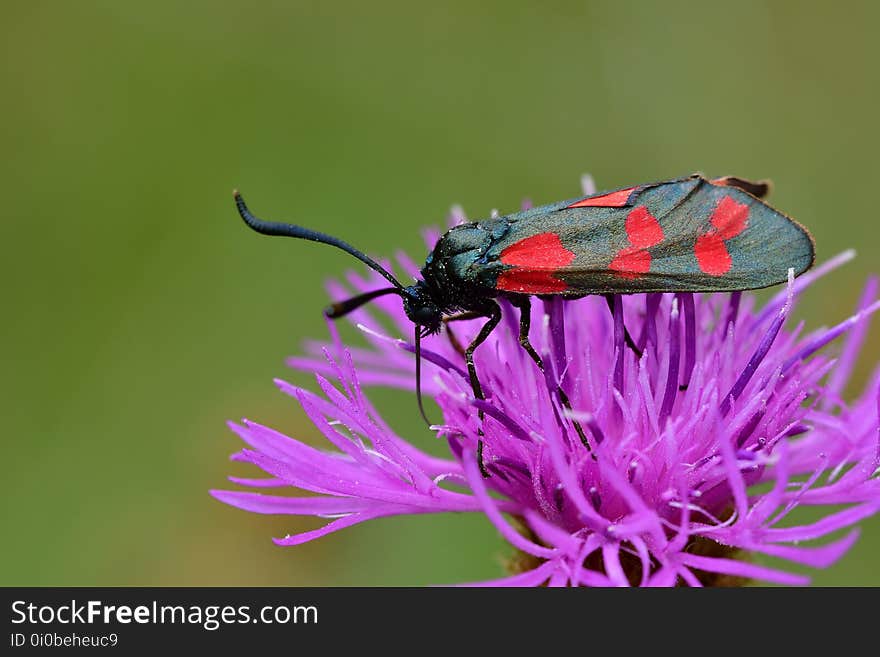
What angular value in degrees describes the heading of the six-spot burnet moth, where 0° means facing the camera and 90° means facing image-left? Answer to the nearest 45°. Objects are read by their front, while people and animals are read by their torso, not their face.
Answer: approximately 90°
